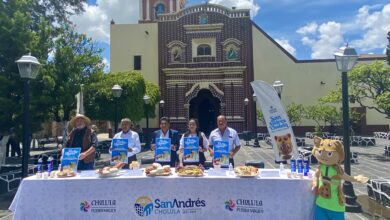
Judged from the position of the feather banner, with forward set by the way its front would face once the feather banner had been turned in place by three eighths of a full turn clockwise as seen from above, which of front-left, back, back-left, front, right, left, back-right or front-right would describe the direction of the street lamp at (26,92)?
front-left

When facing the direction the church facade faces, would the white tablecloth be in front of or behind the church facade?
in front

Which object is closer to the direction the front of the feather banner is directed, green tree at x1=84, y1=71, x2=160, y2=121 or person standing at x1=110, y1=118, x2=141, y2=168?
the person standing

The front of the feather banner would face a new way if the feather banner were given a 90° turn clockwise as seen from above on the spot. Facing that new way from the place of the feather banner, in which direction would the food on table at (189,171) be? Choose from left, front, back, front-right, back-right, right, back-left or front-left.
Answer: front-left

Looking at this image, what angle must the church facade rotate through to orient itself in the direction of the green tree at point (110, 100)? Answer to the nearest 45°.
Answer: approximately 45° to its right

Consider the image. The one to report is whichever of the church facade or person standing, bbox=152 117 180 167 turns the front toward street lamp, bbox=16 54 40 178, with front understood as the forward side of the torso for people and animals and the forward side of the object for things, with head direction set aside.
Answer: the church facade

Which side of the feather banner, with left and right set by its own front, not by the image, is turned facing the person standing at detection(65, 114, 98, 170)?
right

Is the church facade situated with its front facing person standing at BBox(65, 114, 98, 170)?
yes

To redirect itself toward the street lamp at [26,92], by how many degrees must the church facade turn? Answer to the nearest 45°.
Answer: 0° — it already faces it

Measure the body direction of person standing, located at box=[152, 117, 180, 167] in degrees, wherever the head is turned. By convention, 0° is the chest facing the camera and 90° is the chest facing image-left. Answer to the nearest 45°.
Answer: approximately 0°

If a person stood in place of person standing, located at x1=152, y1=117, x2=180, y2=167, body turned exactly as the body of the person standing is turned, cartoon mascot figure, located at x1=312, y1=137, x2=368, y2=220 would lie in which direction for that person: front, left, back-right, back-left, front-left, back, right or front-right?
front-left

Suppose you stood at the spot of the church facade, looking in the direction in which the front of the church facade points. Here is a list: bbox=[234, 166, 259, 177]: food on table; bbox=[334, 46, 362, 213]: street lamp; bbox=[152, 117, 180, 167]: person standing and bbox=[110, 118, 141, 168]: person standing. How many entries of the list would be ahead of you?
4
